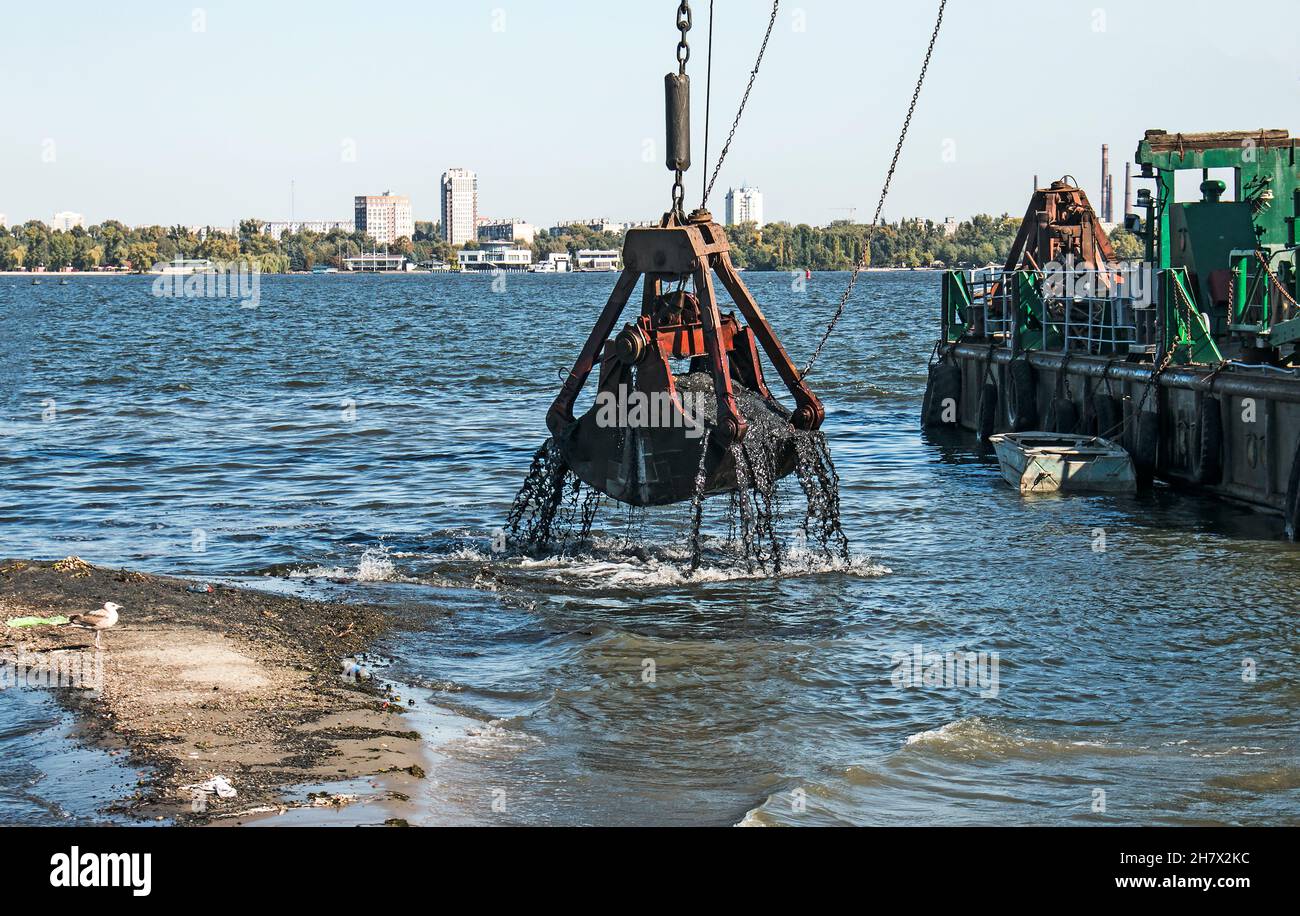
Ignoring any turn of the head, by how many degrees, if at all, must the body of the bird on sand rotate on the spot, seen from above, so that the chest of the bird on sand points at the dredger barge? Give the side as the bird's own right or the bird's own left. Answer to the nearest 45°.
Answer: approximately 45° to the bird's own left

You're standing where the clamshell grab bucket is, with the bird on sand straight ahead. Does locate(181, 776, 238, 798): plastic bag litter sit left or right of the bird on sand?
left

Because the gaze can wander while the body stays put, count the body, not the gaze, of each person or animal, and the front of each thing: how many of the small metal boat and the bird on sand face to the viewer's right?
1

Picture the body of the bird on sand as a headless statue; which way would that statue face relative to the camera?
to the viewer's right

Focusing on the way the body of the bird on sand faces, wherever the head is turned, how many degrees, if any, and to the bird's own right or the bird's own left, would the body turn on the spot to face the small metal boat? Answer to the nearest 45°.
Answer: approximately 45° to the bird's own left

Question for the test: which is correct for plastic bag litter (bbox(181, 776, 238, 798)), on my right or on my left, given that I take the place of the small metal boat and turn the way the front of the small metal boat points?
on my left

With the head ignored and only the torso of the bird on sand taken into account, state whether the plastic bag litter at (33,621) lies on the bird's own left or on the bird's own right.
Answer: on the bird's own left

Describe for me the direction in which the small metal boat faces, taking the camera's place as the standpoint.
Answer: facing away from the viewer and to the left of the viewer
